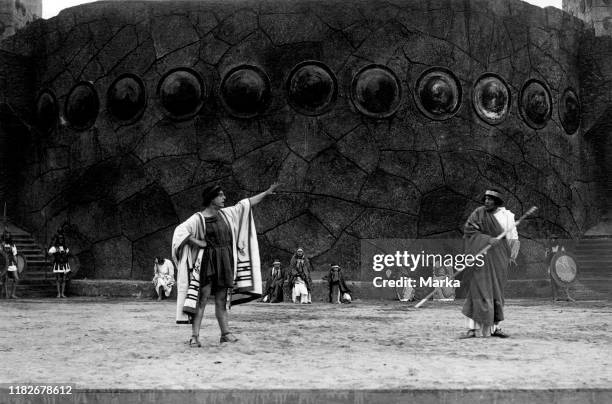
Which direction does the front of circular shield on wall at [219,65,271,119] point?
toward the camera

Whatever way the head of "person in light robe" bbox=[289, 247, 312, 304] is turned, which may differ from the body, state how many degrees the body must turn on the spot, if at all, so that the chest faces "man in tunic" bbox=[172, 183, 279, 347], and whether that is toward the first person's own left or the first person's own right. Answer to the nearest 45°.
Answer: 0° — they already face them

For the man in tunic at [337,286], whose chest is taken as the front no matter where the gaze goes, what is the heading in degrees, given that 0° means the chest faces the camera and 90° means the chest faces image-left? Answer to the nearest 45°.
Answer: approximately 0°

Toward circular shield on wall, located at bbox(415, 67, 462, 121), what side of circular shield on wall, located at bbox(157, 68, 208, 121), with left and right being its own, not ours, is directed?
left

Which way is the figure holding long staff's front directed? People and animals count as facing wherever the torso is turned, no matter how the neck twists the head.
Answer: toward the camera

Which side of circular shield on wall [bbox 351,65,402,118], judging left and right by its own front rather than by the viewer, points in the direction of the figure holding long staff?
front

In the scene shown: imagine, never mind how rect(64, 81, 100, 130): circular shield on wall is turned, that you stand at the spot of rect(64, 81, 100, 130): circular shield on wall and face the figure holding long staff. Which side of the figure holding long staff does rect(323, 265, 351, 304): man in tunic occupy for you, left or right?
left

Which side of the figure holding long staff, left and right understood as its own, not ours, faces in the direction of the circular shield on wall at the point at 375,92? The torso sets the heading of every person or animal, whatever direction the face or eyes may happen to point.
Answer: back

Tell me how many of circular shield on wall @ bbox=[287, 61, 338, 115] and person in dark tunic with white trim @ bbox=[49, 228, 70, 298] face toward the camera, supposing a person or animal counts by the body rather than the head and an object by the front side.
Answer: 2

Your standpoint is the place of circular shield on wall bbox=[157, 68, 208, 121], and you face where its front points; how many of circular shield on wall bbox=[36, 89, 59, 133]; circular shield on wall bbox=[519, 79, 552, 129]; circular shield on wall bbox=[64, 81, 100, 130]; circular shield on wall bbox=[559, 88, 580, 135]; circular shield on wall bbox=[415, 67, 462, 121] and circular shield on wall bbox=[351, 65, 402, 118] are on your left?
4

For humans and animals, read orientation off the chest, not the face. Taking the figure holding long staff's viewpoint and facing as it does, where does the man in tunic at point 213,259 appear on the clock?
The man in tunic is roughly at 2 o'clock from the figure holding long staff.

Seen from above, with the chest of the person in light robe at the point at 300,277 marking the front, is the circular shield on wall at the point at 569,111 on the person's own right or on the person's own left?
on the person's own left

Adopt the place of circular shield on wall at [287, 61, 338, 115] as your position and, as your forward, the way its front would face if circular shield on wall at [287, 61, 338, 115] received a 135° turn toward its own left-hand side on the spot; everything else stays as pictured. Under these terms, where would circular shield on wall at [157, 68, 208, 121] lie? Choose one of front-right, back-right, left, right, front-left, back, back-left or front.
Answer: back-left

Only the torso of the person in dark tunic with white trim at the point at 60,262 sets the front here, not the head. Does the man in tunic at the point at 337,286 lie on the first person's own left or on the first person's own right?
on the first person's own left

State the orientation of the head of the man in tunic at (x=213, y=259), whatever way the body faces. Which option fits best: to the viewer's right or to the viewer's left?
to the viewer's right

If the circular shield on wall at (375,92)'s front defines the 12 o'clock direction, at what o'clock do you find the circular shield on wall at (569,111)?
the circular shield on wall at (569,111) is roughly at 8 o'clock from the circular shield on wall at (375,92).

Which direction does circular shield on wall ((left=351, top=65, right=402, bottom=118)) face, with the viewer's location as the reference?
facing the viewer

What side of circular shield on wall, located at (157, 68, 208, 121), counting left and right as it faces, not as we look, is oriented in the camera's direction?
front
